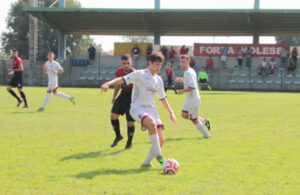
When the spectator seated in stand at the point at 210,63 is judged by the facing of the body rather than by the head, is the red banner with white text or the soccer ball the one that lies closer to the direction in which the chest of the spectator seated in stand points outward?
the soccer ball

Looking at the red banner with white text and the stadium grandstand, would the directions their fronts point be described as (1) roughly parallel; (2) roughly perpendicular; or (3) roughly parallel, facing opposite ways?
roughly parallel

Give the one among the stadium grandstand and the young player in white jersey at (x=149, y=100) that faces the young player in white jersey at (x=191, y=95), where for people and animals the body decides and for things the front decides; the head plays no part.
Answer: the stadium grandstand

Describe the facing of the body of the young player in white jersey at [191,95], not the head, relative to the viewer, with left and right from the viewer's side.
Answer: facing to the left of the viewer

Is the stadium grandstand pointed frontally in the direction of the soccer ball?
yes

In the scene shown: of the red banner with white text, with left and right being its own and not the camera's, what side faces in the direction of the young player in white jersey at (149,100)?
front

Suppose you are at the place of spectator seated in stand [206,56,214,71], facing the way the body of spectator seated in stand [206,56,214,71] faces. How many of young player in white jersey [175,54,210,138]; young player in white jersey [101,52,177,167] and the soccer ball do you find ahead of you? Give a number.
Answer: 3

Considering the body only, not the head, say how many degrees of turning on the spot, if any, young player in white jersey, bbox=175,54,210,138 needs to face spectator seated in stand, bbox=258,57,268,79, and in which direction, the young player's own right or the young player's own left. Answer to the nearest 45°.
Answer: approximately 90° to the young player's own right

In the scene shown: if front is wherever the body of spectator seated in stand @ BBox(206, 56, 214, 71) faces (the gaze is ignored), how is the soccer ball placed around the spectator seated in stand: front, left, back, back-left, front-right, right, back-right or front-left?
front

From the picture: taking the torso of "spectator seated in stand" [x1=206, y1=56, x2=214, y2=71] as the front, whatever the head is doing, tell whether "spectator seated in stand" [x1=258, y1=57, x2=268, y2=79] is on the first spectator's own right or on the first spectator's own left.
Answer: on the first spectator's own left

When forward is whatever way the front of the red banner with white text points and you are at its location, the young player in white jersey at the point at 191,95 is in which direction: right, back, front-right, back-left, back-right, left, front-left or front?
front

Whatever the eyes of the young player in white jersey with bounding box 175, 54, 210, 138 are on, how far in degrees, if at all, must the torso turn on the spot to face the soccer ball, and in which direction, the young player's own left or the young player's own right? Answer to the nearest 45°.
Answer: approximately 90° to the young player's own left
